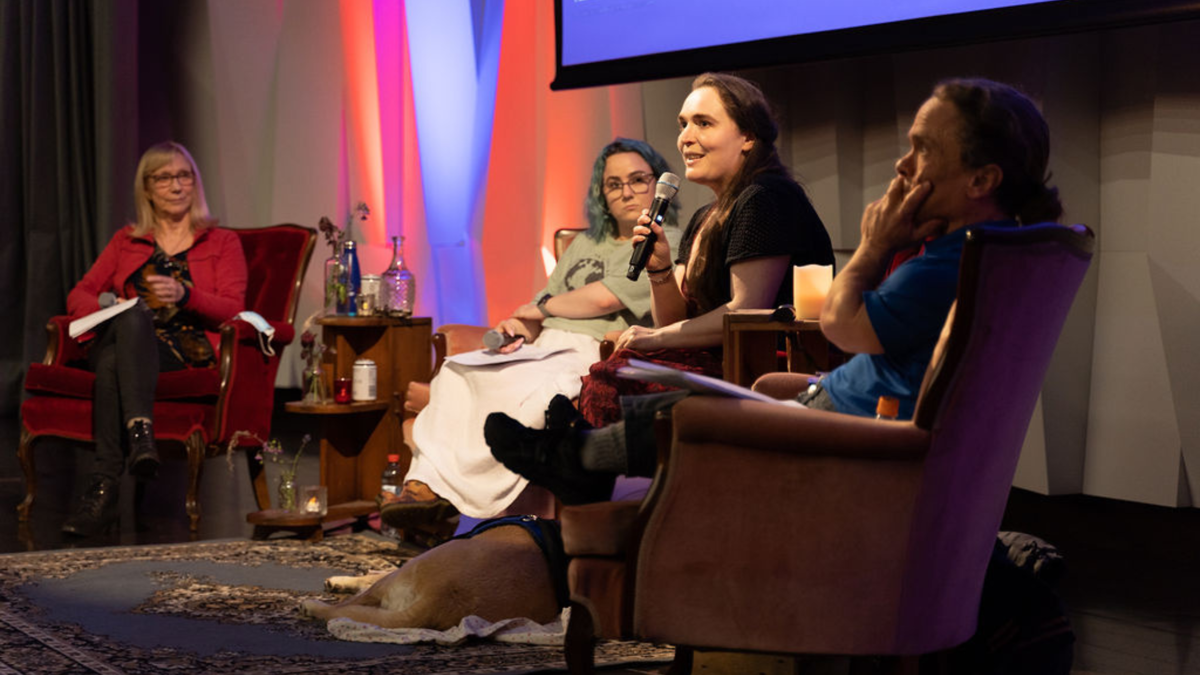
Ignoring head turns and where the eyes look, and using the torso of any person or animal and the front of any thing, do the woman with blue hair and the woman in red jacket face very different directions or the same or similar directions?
same or similar directions

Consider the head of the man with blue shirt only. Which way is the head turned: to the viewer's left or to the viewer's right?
to the viewer's left

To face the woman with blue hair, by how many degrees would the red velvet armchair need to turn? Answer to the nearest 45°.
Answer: approximately 90° to its left

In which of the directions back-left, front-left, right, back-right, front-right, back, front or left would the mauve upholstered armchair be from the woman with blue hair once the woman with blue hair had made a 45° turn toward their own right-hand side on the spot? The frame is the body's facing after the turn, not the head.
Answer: left

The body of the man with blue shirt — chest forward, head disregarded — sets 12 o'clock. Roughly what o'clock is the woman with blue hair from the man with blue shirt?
The woman with blue hair is roughly at 2 o'clock from the man with blue shirt.

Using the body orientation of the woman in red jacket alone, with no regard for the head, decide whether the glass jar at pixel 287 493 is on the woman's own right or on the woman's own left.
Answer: on the woman's own left

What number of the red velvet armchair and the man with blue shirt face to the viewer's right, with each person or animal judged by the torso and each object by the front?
0

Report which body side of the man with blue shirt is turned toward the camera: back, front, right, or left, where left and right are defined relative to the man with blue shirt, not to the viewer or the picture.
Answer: left

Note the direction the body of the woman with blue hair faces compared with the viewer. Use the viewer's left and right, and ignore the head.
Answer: facing the viewer and to the left of the viewer

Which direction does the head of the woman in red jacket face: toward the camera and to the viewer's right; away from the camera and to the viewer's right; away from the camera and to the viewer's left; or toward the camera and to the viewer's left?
toward the camera and to the viewer's right

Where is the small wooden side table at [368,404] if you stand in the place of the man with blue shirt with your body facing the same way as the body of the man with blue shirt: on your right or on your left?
on your right

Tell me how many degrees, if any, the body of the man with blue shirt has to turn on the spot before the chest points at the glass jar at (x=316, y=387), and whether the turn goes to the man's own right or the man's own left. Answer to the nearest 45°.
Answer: approximately 45° to the man's own right

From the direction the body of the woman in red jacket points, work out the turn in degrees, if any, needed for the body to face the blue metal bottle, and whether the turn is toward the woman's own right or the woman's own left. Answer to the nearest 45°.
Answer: approximately 135° to the woman's own left

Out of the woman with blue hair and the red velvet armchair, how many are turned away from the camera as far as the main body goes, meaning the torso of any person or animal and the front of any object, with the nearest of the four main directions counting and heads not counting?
0

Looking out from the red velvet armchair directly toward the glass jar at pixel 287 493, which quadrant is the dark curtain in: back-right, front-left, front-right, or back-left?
back-left

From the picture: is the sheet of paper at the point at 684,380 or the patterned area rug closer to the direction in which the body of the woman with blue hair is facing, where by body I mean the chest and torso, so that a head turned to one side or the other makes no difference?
the patterned area rug

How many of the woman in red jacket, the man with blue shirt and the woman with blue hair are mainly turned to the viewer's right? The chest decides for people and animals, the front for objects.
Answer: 0

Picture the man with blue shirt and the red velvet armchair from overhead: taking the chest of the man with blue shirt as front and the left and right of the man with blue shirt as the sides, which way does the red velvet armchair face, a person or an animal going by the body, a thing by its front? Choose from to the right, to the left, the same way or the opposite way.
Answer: to the left
